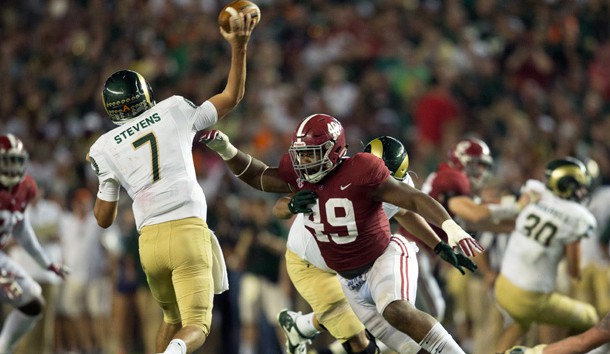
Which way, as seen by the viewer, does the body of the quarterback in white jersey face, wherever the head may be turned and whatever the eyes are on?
away from the camera

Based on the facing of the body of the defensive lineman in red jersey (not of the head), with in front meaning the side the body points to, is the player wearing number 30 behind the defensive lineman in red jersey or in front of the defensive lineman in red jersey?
behind

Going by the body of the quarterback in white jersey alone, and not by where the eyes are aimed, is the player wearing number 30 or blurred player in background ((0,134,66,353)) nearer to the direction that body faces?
the blurred player in background

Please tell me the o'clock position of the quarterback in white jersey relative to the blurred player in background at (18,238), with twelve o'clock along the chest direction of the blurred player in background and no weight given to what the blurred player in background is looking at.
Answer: The quarterback in white jersey is roughly at 11 o'clock from the blurred player in background.

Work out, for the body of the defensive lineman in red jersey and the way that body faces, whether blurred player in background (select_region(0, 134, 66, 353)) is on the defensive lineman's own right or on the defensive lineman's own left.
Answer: on the defensive lineman's own right

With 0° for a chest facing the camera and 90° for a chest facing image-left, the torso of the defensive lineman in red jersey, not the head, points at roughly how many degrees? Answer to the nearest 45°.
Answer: approximately 45°

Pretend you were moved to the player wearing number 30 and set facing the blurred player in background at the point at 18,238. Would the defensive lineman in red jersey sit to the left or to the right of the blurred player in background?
left

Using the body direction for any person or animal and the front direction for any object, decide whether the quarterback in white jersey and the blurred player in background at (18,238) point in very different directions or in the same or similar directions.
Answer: very different directions

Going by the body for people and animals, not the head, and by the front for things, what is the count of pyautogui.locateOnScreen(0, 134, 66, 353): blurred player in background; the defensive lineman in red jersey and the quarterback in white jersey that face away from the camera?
1
